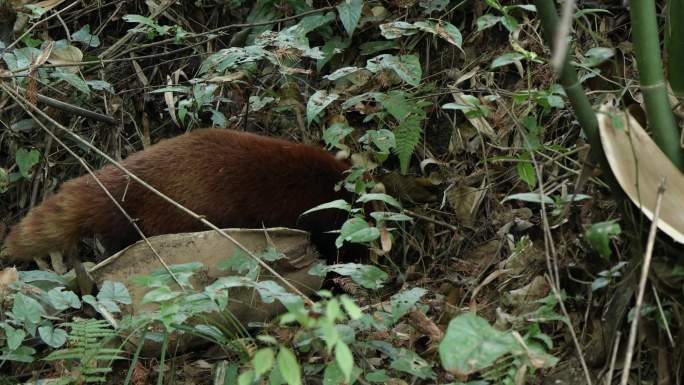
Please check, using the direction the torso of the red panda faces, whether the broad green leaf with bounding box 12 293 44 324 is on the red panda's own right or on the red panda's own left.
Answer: on the red panda's own right

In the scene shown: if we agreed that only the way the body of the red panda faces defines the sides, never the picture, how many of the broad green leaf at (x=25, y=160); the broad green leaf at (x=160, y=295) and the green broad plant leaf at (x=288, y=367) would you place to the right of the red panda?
2

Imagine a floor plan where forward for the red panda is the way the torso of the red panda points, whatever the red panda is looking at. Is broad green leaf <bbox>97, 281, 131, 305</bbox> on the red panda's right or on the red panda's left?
on the red panda's right

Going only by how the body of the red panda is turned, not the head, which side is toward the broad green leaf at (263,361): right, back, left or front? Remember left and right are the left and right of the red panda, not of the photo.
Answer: right

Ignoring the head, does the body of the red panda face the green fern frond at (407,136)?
yes

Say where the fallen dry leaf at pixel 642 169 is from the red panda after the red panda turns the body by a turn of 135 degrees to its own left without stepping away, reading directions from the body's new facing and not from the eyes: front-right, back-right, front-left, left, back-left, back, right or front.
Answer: back

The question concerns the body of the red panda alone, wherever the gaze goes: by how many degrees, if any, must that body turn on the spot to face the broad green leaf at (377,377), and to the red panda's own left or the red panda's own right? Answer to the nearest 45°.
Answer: approximately 90° to the red panda's own right

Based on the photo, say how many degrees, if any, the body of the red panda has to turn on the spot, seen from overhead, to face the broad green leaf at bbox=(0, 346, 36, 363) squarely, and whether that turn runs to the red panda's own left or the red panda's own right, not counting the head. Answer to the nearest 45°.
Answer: approximately 135° to the red panda's own right

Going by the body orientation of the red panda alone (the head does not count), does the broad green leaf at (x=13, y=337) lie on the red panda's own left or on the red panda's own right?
on the red panda's own right

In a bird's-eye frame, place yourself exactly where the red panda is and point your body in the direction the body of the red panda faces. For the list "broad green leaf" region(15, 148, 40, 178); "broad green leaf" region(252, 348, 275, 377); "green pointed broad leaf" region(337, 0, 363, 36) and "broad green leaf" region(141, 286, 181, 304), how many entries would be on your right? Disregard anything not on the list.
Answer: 2

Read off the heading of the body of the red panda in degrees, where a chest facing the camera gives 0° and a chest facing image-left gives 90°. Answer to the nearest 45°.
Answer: approximately 270°

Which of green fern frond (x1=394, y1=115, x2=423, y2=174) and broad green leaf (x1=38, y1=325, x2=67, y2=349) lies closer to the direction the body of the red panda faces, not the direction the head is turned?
the green fern frond

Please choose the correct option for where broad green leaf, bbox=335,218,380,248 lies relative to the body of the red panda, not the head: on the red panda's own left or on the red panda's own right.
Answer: on the red panda's own right

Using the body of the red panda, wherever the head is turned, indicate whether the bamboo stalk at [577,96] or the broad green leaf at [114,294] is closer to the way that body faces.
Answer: the bamboo stalk

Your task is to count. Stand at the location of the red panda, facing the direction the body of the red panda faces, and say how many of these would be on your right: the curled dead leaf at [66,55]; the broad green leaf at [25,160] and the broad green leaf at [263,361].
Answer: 1
